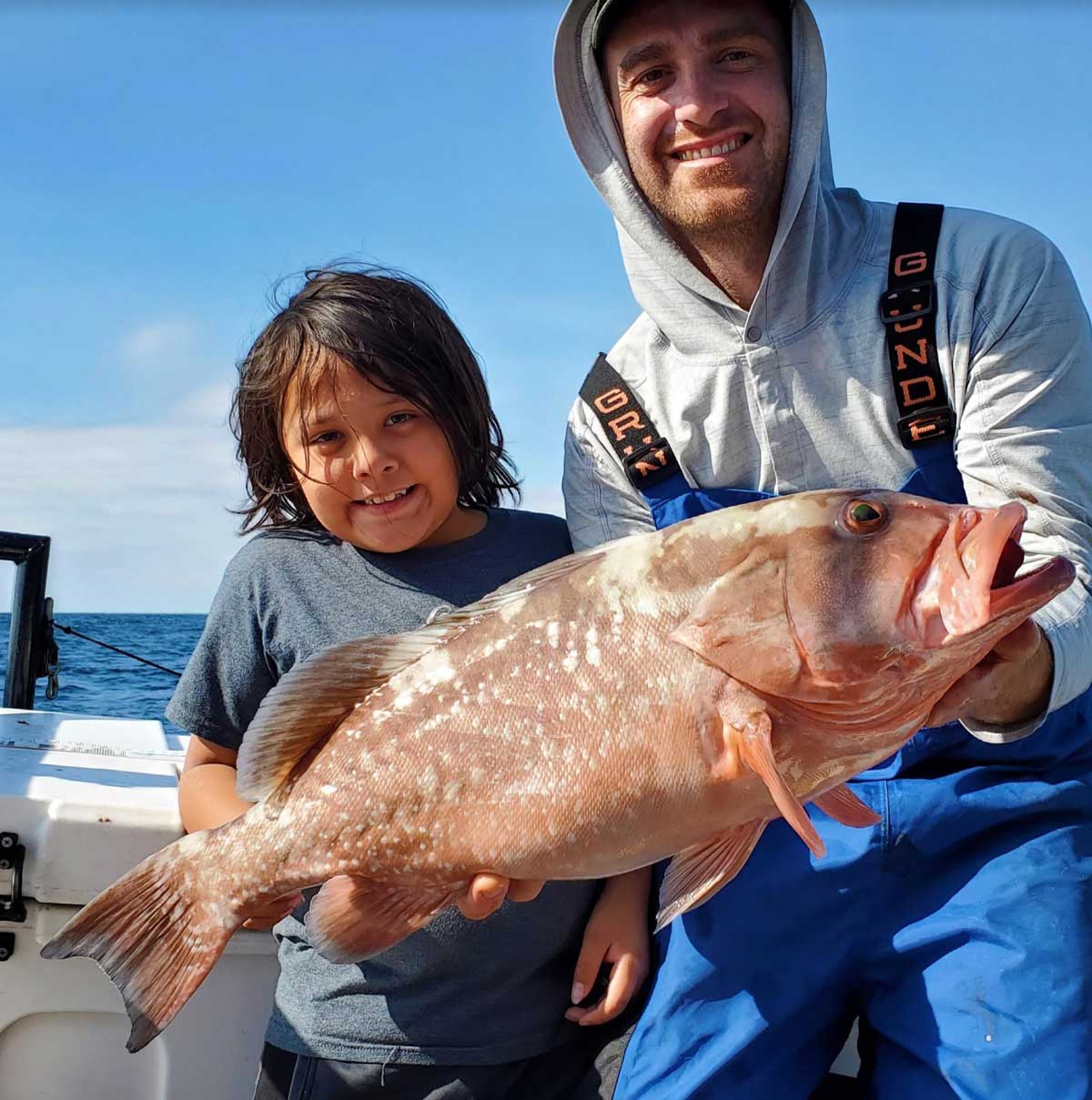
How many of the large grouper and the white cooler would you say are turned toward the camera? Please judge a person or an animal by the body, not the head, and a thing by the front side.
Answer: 1

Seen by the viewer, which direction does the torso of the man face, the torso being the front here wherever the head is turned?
toward the camera

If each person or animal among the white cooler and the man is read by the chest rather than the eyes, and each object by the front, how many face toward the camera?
2

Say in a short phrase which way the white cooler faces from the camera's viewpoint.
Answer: facing the viewer

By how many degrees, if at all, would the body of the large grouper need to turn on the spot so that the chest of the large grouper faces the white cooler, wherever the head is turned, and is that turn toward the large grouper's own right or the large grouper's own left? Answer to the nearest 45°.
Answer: approximately 135° to the large grouper's own left

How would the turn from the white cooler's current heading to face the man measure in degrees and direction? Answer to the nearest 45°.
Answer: approximately 45° to its left

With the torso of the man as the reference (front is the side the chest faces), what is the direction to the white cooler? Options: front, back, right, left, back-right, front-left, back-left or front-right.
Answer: right

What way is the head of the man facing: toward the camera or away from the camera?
toward the camera

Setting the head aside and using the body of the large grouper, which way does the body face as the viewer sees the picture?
to the viewer's right

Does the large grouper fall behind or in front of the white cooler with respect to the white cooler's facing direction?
in front
